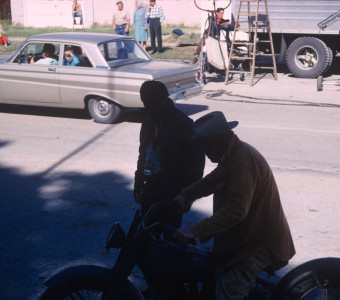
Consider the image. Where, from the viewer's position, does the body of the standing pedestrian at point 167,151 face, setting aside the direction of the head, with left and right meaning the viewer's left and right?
facing the viewer and to the left of the viewer

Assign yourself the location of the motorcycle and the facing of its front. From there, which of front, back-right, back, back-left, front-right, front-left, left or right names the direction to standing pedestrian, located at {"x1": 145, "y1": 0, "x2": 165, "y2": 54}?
right

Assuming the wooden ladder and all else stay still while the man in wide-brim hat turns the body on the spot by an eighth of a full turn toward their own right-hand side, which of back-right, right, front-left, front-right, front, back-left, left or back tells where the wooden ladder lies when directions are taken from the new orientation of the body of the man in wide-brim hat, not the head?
front-right

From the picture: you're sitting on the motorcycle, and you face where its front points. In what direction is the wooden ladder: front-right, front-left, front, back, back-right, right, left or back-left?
right

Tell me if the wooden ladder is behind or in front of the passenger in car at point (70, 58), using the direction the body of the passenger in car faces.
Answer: behind

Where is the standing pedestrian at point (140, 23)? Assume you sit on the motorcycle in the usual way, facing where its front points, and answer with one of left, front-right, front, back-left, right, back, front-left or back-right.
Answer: right

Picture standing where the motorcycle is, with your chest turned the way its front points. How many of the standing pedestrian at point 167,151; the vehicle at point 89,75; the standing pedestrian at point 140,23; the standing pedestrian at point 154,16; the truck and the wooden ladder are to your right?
6

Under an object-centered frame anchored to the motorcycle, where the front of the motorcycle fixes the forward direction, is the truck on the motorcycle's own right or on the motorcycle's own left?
on the motorcycle's own right

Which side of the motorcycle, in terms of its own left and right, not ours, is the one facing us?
left

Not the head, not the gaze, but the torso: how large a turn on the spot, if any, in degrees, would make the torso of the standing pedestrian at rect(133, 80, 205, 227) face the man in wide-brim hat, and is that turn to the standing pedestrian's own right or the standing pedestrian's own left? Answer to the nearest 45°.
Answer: approximately 45° to the standing pedestrian's own left

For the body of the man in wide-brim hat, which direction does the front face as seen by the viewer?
to the viewer's left

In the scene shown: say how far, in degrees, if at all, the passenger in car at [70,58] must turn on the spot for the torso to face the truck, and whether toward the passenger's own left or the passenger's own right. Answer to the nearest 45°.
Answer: approximately 180°

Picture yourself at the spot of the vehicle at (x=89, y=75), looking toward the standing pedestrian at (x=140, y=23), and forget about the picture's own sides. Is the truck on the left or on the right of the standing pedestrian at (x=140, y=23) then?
right

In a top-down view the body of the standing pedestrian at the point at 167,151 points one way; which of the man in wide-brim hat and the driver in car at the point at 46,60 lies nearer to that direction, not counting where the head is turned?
the man in wide-brim hat

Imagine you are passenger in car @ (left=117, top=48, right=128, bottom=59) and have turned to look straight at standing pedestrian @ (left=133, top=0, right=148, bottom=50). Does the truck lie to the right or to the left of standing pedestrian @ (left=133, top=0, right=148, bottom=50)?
right

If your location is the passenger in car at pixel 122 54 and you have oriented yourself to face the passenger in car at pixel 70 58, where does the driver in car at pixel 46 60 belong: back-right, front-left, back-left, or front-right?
front-right
